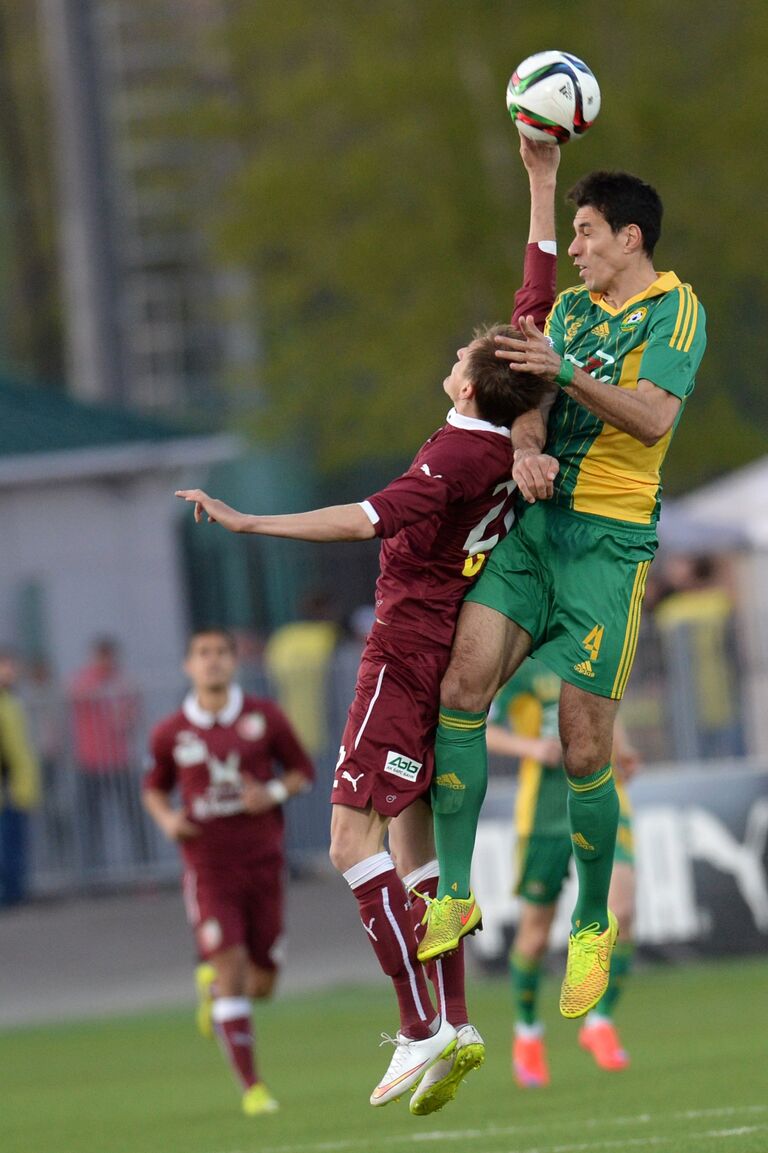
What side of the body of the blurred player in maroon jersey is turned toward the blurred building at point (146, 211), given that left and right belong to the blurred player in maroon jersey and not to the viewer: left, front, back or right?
back

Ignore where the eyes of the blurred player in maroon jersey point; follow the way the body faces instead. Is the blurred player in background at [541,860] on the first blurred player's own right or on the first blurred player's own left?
on the first blurred player's own left

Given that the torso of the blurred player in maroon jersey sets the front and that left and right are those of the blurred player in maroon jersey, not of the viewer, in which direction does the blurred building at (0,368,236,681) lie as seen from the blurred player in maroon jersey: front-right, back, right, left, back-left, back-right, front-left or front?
back

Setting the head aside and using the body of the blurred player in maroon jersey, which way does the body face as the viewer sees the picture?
toward the camera

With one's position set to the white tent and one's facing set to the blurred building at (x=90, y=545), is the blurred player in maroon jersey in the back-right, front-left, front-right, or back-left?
front-left

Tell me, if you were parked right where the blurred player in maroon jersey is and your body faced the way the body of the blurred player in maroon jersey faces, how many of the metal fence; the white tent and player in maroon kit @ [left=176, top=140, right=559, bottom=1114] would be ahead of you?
1

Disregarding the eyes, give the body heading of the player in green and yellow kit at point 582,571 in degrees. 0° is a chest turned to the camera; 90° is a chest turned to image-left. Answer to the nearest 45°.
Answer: approximately 45°

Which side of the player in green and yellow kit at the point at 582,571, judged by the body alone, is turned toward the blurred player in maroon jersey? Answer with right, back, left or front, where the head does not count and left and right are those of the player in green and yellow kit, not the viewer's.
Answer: right

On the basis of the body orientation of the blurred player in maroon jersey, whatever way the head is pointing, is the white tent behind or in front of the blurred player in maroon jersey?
behind

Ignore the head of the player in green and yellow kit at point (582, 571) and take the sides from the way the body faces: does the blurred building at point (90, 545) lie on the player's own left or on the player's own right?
on the player's own right

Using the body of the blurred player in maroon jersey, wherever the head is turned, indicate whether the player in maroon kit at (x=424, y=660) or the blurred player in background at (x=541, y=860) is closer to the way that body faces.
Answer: the player in maroon kit

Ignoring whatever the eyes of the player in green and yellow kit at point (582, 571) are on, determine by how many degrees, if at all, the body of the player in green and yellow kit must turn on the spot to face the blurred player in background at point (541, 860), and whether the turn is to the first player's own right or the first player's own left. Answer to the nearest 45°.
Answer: approximately 135° to the first player's own right

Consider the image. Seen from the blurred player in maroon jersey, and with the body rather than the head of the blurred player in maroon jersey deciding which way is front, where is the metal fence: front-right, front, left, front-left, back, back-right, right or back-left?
back

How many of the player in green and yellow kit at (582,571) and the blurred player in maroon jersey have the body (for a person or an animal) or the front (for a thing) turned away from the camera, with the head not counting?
0
